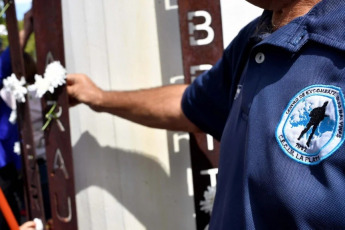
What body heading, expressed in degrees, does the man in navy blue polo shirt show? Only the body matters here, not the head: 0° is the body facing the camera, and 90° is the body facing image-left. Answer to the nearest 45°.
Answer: approximately 45°

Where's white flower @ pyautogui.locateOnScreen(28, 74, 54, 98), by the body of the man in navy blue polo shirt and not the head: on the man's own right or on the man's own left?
on the man's own right

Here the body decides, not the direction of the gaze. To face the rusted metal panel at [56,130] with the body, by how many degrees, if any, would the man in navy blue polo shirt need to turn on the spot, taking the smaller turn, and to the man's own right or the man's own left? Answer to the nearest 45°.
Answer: approximately 90° to the man's own right

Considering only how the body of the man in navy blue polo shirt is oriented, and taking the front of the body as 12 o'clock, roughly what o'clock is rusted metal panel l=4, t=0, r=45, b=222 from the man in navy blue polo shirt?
The rusted metal panel is roughly at 3 o'clock from the man in navy blue polo shirt.

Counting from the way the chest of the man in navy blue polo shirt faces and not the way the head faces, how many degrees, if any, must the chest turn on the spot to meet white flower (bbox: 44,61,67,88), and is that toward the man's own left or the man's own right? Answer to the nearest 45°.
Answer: approximately 90° to the man's own right
